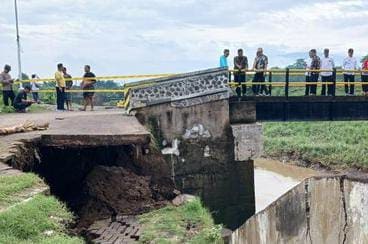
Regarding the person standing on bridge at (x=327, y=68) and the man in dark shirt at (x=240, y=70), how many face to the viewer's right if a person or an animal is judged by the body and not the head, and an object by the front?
0

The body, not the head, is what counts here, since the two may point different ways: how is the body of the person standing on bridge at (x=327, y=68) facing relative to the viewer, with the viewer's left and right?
facing the viewer

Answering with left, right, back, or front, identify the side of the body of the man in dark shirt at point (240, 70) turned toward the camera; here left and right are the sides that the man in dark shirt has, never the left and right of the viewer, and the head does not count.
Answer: front

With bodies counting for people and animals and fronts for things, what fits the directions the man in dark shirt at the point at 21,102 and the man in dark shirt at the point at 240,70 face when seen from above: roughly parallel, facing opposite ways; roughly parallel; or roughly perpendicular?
roughly perpendicular

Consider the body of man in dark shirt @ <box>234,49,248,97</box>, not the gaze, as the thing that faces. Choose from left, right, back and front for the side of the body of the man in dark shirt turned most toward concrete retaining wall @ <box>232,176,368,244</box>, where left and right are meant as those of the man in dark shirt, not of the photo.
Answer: front

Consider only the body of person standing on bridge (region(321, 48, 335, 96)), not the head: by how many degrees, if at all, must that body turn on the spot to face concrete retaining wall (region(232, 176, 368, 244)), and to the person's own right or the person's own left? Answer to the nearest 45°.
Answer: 0° — they already face it

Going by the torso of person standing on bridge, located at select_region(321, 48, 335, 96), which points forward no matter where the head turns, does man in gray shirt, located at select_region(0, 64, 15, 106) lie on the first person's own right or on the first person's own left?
on the first person's own right

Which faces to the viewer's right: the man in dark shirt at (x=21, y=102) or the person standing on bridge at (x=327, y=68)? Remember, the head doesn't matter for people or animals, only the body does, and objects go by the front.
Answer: the man in dark shirt
